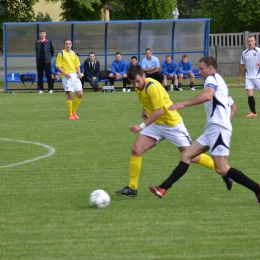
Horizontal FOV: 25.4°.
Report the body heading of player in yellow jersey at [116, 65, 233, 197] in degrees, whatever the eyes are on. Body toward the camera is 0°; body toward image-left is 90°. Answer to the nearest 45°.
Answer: approximately 45°

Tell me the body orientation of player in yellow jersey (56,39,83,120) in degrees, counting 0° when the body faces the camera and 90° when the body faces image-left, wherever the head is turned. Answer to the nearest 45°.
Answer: approximately 0°

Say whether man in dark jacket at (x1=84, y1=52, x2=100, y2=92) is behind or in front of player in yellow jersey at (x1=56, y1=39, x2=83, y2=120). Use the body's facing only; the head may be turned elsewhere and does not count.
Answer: behind

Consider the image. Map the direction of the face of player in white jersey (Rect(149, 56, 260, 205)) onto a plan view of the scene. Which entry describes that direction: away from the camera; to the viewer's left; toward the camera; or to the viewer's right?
to the viewer's left

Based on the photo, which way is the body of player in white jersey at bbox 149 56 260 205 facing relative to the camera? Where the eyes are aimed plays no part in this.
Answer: to the viewer's left

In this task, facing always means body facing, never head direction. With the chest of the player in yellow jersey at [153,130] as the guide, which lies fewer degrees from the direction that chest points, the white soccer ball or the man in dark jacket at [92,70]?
the white soccer ball

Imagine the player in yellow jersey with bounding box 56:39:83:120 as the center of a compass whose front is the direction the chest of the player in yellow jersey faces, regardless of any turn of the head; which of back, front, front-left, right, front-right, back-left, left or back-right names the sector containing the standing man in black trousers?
back

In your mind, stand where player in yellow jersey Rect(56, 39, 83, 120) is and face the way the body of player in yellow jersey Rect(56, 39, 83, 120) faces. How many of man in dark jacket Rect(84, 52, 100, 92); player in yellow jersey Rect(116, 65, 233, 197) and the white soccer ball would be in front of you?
2
